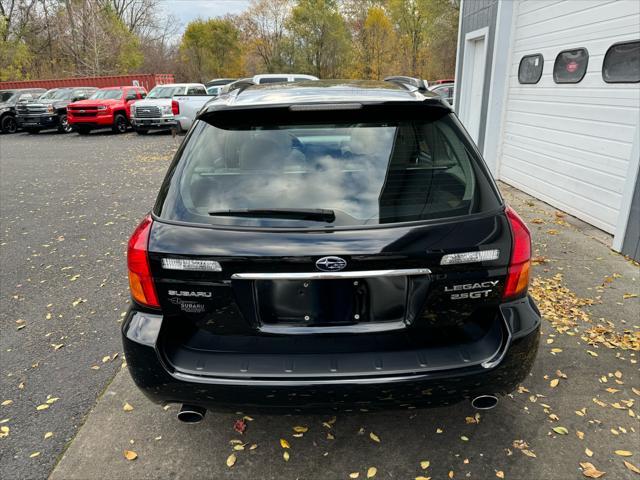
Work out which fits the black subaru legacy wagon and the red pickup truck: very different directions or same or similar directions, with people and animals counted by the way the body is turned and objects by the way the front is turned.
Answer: very different directions

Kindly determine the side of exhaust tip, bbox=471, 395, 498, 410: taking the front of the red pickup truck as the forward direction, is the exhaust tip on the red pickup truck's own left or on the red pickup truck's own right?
on the red pickup truck's own left

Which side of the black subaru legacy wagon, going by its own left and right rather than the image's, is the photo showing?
back

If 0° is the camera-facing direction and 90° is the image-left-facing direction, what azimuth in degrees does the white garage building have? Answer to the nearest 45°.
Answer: approximately 45°

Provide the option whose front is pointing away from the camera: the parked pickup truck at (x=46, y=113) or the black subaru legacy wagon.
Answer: the black subaru legacy wagon

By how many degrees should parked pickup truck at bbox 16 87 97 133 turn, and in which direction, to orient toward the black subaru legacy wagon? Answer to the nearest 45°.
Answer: approximately 45° to its left

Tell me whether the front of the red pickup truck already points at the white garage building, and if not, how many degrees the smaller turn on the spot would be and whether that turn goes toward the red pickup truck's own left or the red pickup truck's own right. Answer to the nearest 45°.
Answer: approximately 45° to the red pickup truck's own left

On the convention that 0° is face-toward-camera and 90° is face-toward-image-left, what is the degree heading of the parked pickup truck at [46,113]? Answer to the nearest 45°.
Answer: approximately 45°

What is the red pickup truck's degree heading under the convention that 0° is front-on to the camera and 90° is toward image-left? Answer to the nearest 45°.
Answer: approximately 45°

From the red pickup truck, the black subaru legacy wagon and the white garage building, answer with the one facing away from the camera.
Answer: the black subaru legacy wagon

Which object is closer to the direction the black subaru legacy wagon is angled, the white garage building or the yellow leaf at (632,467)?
the white garage building
